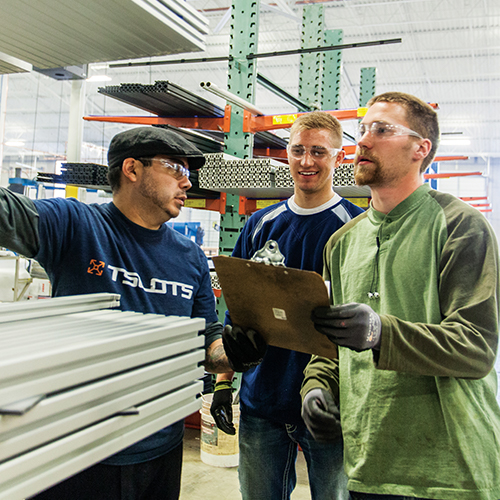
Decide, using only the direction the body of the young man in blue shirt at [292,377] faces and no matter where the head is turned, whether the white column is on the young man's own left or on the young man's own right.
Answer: on the young man's own right

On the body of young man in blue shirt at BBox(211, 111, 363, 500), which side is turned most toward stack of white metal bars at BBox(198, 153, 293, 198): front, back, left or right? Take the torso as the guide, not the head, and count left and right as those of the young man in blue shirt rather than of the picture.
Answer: back

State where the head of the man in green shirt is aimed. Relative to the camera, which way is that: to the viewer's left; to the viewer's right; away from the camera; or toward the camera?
to the viewer's left

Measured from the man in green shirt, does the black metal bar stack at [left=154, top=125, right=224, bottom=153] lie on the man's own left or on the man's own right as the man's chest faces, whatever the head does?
on the man's own right

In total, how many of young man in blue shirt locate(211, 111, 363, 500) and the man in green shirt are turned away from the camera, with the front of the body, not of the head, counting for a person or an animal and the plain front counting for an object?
0

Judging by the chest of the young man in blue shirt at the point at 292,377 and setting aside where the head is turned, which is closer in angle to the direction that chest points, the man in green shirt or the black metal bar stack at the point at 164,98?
the man in green shirt

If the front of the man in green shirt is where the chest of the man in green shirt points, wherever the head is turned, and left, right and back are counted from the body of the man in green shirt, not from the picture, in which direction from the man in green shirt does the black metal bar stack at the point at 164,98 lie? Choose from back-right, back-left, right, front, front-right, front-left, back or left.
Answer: right

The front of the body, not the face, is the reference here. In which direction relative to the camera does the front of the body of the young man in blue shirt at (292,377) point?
toward the camera

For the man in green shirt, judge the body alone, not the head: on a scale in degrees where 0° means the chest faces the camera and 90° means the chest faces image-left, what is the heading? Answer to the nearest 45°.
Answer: approximately 45°
